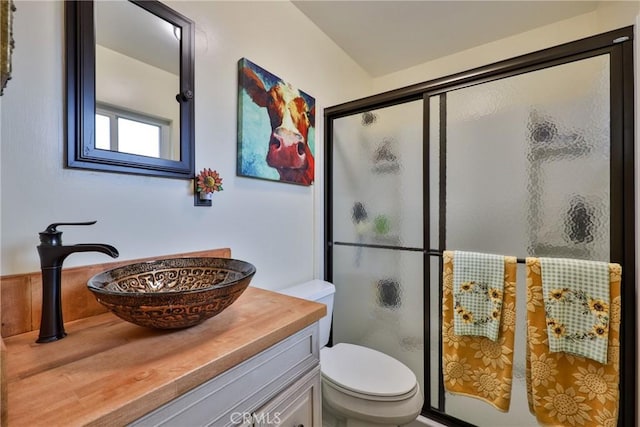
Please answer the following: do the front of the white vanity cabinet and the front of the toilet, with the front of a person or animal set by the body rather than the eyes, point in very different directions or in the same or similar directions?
same or similar directions

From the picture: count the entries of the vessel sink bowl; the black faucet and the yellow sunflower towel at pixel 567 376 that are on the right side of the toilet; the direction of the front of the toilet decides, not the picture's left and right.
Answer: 2

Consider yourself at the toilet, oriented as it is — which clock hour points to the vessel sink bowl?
The vessel sink bowl is roughly at 3 o'clock from the toilet.

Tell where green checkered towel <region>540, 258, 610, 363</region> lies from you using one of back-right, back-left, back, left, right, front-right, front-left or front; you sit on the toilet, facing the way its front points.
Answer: front-left

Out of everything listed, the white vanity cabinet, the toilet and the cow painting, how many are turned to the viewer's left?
0

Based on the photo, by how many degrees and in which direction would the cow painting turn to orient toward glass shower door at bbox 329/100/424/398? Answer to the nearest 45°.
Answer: approximately 45° to its left

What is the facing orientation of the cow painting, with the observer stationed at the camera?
facing the viewer and to the right of the viewer

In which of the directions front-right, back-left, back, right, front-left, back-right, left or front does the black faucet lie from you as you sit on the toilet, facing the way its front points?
right

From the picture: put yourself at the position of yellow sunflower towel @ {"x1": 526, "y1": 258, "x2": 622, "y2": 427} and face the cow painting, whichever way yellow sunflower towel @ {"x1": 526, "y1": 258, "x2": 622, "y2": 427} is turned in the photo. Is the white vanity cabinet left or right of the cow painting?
left

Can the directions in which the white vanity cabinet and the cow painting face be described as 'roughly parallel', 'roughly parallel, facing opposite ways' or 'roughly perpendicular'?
roughly parallel

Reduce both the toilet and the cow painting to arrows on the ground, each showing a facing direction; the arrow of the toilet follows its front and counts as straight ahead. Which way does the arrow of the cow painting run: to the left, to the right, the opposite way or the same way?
the same way
